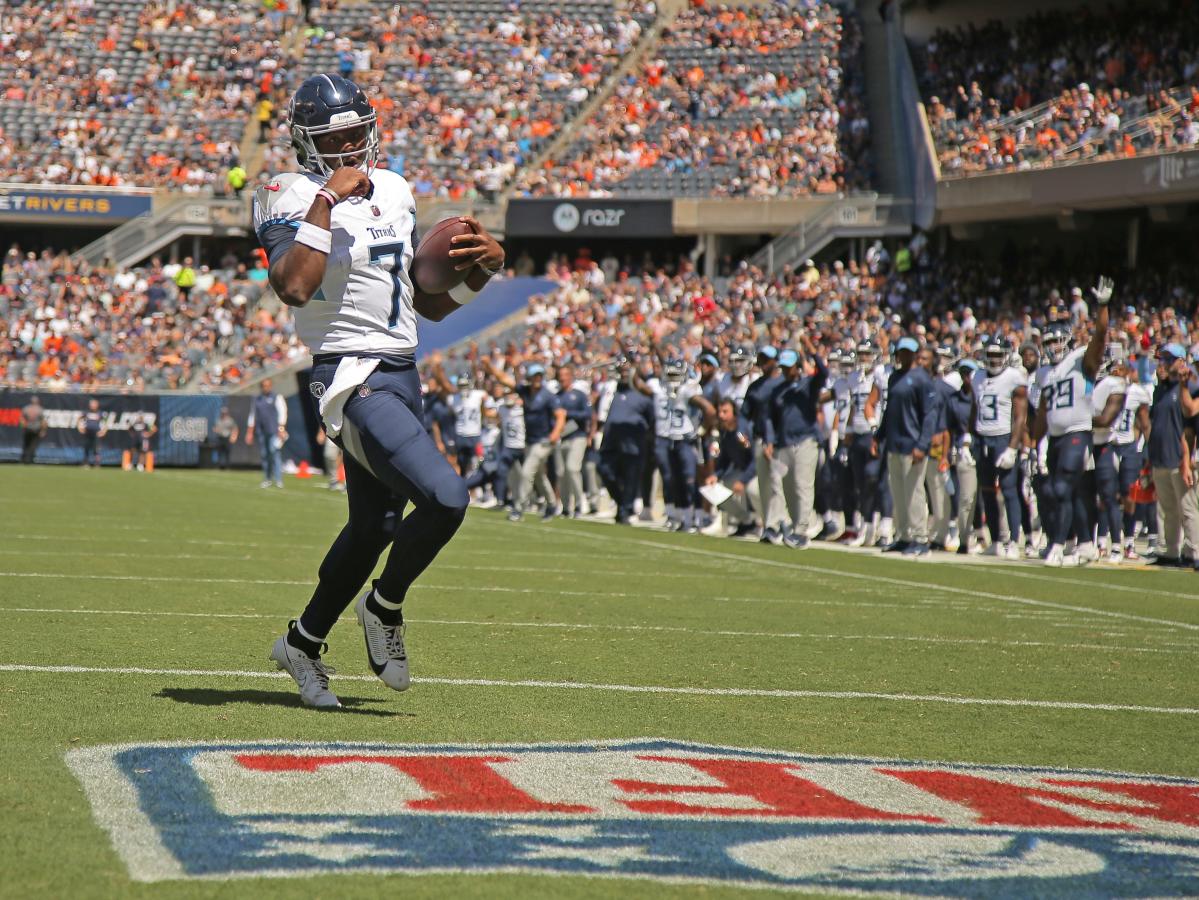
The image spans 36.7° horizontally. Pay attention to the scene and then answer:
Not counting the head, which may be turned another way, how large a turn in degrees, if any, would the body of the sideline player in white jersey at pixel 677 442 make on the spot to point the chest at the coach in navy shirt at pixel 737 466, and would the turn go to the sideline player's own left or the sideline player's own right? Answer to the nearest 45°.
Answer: approximately 45° to the sideline player's own left

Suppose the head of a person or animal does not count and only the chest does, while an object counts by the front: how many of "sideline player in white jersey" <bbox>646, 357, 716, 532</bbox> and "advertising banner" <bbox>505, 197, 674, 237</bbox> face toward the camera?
2

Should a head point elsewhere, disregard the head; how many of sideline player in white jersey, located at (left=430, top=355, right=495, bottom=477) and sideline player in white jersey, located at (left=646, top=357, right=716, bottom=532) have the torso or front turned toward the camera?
2

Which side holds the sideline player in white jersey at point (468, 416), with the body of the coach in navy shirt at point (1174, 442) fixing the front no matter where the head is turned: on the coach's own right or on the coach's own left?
on the coach's own right

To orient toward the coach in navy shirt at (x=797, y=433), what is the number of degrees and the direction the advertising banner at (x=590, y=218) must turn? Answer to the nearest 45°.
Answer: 0° — it already faces them

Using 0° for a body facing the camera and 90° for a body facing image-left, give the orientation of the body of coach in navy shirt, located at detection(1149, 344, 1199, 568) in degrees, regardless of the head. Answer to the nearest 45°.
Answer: approximately 45°

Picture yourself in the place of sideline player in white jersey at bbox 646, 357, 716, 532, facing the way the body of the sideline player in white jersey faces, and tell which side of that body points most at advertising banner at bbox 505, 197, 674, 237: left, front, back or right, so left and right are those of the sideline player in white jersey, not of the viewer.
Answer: back

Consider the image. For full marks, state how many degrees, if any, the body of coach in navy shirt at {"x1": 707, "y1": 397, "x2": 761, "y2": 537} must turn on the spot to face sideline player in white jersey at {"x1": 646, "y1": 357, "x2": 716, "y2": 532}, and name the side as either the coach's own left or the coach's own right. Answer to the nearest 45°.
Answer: approximately 90° to the coach's own right

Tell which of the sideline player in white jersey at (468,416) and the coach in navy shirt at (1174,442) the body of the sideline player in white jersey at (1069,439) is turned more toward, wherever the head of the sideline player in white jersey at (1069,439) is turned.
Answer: the sideline player in white jersey
